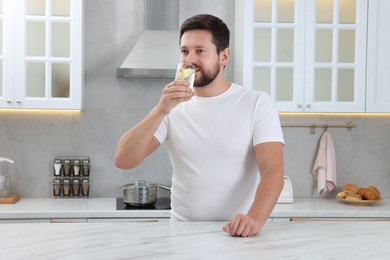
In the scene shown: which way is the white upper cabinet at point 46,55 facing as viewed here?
toward the camera

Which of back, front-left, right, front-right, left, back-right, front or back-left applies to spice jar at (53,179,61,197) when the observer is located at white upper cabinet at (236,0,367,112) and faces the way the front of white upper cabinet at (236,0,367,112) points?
right

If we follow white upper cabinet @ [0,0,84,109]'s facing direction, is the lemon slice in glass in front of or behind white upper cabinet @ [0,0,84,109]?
in front

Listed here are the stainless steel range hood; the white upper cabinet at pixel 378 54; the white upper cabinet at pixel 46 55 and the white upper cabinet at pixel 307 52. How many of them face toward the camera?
4

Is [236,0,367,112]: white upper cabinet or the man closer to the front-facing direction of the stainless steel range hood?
the man

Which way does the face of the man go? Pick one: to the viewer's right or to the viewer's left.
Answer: to the viewer's left

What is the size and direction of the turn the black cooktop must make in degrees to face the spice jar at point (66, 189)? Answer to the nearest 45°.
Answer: approximately 135° to its right

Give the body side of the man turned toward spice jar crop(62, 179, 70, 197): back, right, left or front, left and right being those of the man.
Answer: right

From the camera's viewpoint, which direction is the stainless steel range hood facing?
toward the camera

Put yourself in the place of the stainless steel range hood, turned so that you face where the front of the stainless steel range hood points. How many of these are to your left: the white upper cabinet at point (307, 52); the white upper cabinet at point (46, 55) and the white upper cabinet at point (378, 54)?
2

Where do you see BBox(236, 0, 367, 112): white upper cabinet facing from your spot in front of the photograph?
facing the viewer

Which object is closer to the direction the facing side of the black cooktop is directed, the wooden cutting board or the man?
the man

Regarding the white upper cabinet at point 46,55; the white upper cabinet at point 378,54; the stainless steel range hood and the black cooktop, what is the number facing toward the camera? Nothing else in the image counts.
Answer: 4

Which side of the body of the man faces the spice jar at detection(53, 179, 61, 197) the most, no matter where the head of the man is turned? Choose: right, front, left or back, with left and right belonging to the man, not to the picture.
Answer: right

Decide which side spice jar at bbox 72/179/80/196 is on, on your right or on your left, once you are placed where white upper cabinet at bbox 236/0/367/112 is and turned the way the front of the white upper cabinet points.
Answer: on your right
